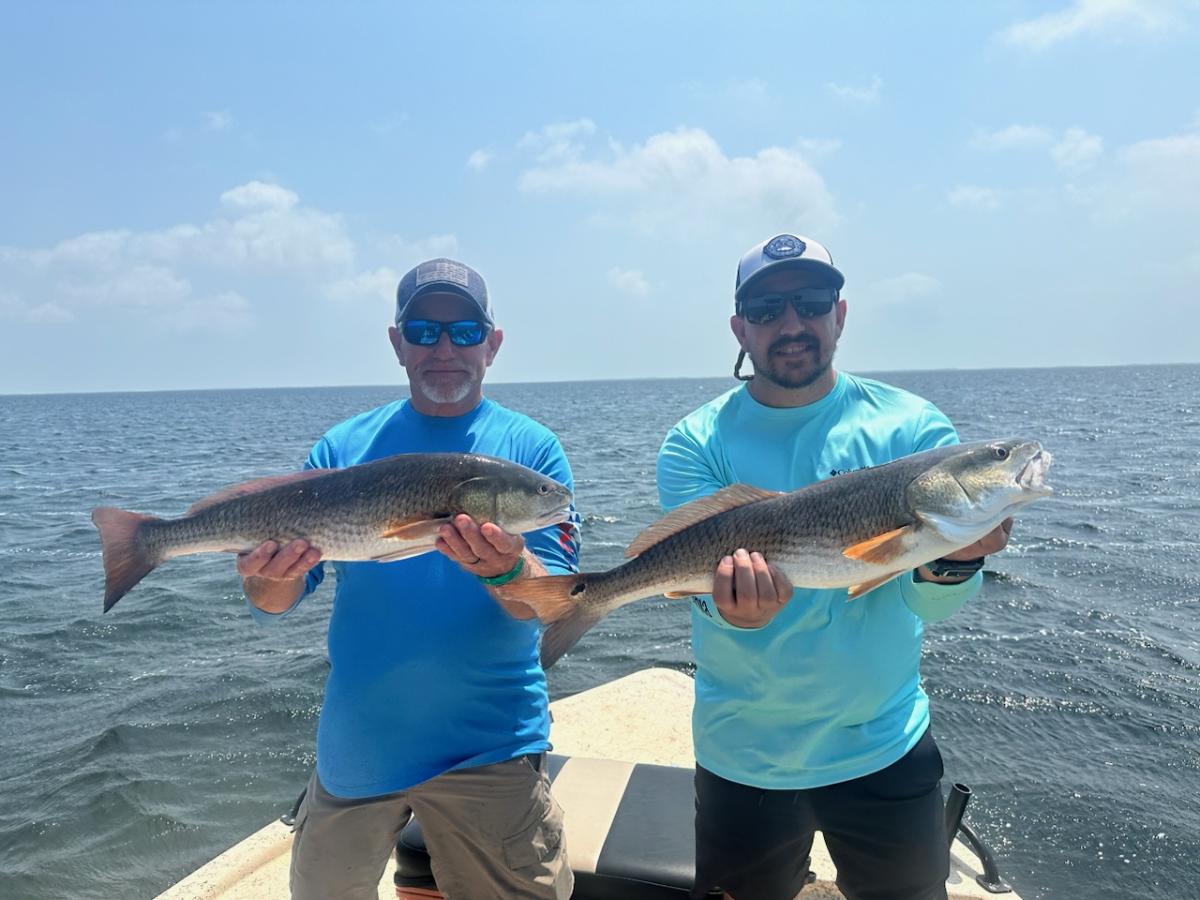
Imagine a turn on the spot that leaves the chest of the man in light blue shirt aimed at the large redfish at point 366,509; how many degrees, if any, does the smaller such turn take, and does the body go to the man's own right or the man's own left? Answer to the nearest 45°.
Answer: approximately 90° to the man's own right

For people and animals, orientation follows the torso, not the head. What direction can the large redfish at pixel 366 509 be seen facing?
to the viewer's right

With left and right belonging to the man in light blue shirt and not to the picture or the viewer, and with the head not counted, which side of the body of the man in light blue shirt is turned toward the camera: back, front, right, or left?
front

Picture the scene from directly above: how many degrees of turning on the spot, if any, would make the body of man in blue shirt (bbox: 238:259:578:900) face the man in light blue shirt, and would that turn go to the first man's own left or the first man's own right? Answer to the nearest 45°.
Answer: approximately 90° to the first man's own left

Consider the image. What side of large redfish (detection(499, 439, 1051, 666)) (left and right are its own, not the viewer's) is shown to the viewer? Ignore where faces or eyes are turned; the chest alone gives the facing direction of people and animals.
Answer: right

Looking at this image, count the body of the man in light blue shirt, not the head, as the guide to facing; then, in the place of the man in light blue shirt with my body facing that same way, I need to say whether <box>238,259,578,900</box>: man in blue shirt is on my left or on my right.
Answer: on my right

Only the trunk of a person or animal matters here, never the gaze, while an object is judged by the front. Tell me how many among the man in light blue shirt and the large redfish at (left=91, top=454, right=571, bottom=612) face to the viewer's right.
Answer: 1

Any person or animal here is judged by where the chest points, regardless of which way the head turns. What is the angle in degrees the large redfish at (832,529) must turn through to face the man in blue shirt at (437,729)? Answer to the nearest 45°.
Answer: approximately 180°
